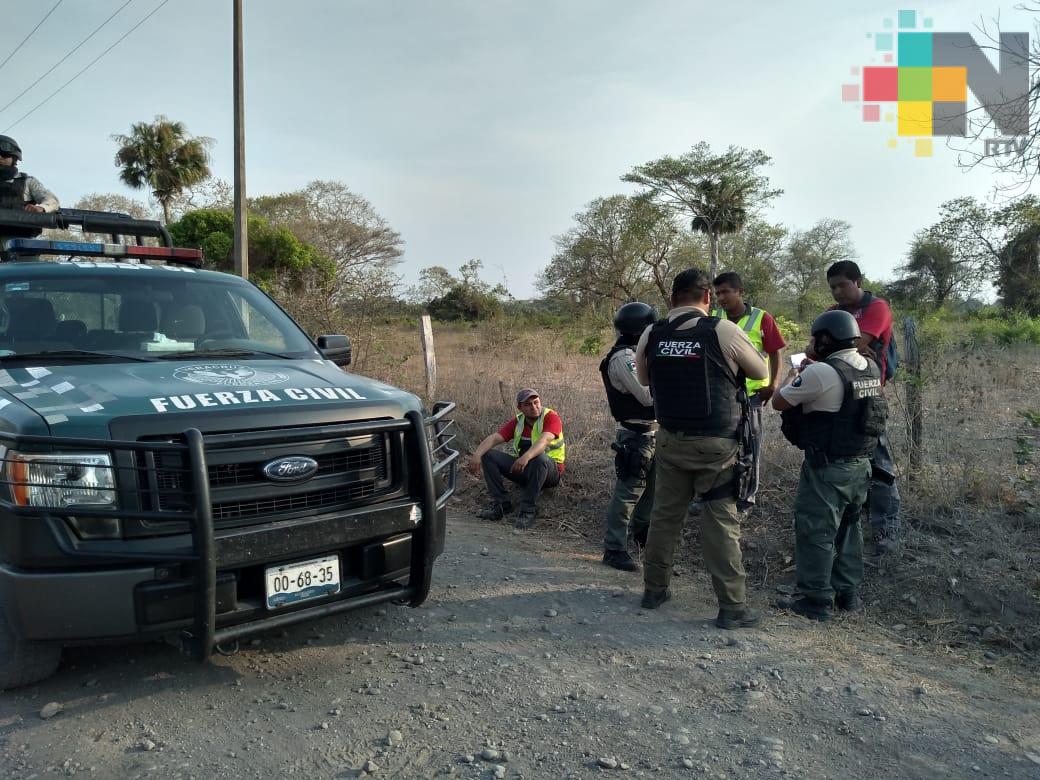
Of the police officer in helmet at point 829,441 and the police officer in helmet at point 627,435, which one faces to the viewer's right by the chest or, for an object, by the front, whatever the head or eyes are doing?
the police officer in helmet at point 627,435

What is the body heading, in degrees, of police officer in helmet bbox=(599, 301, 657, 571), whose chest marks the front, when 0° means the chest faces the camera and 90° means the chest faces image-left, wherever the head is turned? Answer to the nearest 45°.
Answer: approximately 270°

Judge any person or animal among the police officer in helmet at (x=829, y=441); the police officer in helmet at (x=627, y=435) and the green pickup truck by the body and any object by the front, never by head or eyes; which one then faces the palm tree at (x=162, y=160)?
the police officer in helmet at (x=829, y=441)

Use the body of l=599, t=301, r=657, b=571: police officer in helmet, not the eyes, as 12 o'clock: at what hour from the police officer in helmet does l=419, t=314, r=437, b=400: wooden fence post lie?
The wooden fence post is roughly at 8 o'clock from the police officer in helmet.

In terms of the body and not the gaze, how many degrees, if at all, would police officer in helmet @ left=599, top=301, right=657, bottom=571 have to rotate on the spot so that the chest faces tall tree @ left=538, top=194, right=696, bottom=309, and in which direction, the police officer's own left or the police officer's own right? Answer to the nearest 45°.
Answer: approximately 90° to the police officer's own left

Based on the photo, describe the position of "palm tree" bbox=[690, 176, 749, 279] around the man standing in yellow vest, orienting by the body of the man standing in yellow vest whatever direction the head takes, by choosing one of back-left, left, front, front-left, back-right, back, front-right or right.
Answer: back-right

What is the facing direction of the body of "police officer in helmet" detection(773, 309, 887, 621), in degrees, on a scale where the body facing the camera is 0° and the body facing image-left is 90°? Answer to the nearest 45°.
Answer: approximately 135°

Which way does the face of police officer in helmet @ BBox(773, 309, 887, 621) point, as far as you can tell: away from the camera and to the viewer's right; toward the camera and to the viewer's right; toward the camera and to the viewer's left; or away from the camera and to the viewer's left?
away from the camera and to the viewer's left

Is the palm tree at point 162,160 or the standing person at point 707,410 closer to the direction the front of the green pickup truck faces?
the standing person
